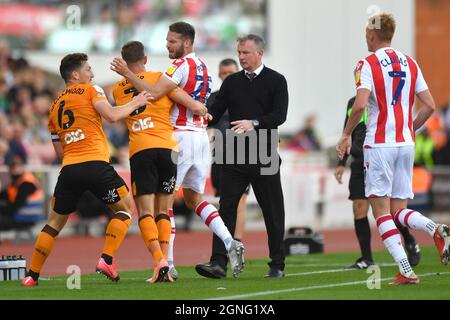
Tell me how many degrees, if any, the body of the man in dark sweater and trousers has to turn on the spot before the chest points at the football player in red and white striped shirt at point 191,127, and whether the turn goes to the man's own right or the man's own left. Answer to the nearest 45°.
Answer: approximately 45° to the man's own right

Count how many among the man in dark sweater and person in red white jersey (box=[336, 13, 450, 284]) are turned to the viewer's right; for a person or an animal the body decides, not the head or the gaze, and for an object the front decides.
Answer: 0

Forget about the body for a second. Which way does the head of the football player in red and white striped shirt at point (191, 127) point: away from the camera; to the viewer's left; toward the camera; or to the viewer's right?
to the viewer's left

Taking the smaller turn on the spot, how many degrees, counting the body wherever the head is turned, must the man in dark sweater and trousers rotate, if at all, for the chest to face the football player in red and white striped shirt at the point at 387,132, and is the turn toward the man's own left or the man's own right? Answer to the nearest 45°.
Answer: approximately 90° to the man's own left

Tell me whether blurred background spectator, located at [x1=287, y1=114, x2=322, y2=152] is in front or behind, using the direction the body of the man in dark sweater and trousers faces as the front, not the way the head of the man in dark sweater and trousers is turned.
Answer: behind

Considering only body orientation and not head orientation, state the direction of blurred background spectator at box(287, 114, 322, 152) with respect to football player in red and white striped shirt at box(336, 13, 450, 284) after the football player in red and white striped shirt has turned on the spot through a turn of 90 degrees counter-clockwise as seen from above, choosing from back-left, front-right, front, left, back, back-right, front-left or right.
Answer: back-right

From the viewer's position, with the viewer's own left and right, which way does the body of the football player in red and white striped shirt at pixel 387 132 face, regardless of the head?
facing away from the viewer and to the left of the viewer
